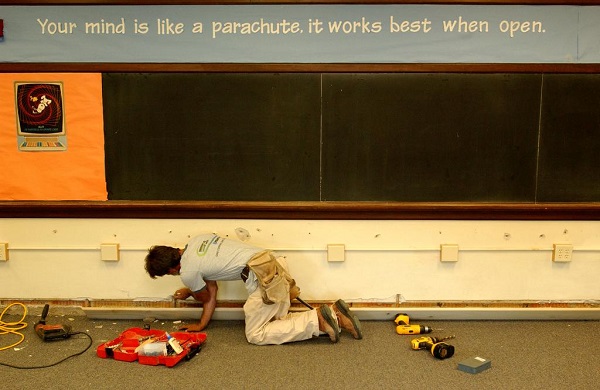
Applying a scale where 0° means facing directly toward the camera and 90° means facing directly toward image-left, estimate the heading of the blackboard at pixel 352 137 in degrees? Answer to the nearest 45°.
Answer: approximately 0°

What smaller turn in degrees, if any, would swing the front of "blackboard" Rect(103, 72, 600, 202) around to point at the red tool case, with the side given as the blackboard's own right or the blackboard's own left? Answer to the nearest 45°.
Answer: approximately 45° to the blackboard's own right

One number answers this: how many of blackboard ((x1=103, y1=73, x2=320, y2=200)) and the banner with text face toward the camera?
2

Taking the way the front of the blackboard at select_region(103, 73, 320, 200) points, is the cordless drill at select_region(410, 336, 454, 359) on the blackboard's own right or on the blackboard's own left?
on the blackboard's own left

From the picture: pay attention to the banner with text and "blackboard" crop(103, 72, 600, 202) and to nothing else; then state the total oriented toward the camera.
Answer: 2
